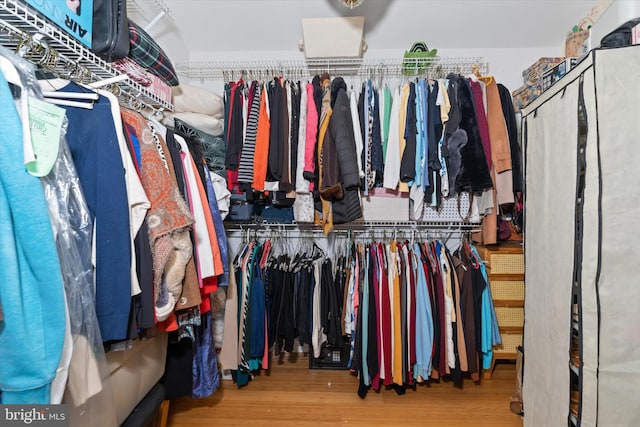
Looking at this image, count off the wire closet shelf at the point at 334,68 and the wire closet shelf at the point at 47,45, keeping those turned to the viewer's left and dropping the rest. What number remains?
0

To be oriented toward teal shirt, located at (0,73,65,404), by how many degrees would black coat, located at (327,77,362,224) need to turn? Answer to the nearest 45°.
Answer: approximately 45° to its left

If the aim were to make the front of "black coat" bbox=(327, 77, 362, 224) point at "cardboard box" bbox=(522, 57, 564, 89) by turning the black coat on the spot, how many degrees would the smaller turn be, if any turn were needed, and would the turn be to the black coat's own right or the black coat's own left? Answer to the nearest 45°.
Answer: approximately 180°

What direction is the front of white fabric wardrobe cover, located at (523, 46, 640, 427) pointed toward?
to the viewer's left

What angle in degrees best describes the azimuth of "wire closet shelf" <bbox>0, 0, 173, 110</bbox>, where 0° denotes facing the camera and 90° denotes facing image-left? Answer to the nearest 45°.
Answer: approximately 270°

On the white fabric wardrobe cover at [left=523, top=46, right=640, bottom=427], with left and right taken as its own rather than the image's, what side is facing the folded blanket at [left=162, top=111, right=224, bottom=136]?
front

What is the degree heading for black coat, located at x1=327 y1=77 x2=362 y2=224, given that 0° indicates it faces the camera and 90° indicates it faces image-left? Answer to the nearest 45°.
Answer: approximately 90°
